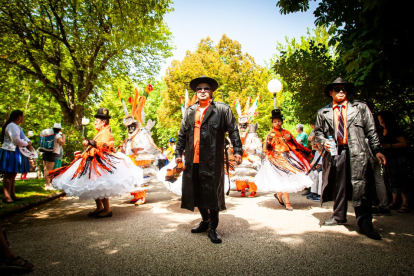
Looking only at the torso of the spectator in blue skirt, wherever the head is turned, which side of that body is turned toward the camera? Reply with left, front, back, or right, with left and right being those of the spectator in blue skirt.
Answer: right

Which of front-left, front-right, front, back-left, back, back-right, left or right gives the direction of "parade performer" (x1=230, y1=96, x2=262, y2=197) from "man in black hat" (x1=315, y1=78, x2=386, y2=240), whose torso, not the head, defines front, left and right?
back-right

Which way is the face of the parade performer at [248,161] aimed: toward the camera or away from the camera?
toward the camera

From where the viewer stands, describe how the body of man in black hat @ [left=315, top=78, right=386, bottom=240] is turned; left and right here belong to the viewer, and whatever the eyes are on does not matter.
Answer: facing the viewer

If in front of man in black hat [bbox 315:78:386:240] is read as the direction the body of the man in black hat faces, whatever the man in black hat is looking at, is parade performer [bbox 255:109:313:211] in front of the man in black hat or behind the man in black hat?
behind

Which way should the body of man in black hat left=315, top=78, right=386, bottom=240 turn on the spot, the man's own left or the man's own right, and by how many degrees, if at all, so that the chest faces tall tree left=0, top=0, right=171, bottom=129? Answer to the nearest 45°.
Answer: approximately 90° to the man's own right

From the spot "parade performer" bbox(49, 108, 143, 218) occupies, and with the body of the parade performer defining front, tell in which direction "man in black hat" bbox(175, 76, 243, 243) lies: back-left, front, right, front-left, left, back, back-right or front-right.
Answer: back-left
